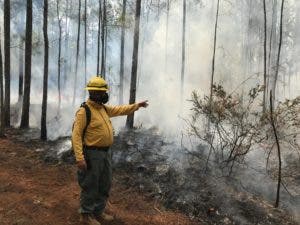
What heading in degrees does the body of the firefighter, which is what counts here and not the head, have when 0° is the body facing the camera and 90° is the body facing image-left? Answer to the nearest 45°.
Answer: approximately 315°
